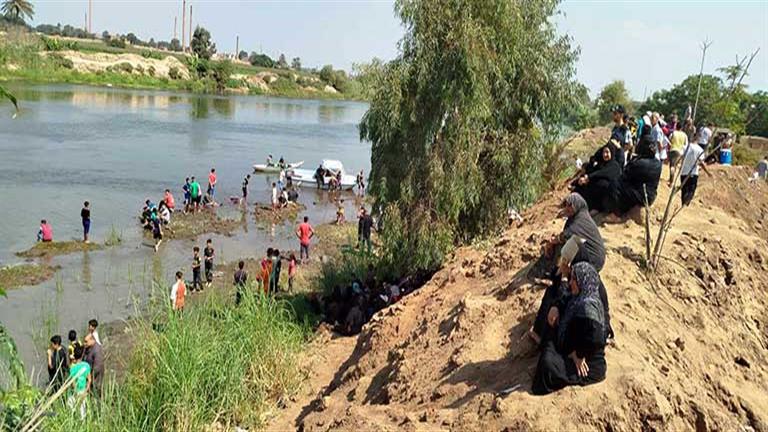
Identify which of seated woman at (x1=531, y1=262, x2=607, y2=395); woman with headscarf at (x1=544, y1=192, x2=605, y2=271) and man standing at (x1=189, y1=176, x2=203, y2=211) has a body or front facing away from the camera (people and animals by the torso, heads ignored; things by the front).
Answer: the man standing

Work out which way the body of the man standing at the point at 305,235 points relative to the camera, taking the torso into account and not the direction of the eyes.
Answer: away from the camera

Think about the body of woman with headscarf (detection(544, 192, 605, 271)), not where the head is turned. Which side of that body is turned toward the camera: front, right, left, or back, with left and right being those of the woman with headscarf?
left

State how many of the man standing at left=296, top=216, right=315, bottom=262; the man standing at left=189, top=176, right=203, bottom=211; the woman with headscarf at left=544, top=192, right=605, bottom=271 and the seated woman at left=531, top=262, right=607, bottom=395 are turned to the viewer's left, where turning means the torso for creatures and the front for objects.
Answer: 2

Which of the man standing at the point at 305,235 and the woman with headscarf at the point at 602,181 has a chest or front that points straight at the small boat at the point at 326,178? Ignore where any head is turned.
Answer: the man standing

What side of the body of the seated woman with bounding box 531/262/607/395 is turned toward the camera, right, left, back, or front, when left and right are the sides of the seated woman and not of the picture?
left

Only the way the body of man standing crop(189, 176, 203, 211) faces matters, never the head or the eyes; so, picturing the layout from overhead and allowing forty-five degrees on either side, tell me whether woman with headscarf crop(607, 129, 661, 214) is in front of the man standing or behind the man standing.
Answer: behind

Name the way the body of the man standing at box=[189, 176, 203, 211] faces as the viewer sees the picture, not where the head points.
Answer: away from the camera

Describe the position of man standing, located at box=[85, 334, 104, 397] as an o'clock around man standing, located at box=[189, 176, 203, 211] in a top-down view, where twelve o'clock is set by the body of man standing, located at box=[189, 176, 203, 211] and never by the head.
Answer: man standing, located at box=[85, 334, 104, 397] is roughly at 6 o'clock from man standing, located at box=[189, 176, 203, 211].

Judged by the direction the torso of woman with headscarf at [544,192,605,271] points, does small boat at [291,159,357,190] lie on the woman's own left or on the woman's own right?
on the woman's own right

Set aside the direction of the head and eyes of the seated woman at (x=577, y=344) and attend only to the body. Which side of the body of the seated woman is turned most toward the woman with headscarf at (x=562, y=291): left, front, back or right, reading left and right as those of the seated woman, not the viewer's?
right

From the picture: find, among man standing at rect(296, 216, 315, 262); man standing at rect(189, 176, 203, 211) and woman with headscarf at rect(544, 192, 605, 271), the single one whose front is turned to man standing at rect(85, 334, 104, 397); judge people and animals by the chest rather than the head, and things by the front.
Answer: the woman with headscarf
